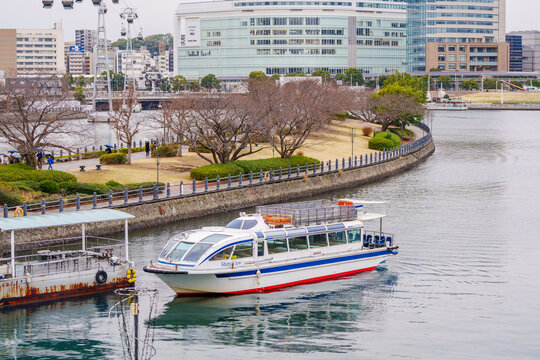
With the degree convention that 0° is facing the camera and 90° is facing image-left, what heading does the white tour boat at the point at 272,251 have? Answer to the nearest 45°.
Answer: approximately 45°
